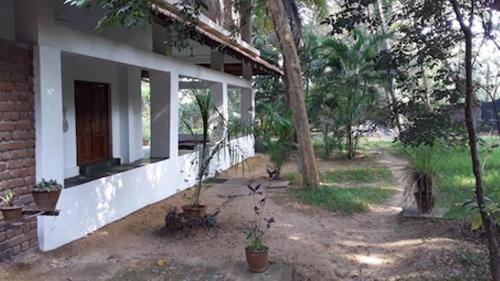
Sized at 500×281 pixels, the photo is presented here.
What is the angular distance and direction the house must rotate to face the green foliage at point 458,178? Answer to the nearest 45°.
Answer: approximately 45° to its left

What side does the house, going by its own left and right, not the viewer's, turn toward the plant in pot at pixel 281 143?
left

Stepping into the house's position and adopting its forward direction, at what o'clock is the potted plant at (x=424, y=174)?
The potted plant is roughly at 11 o'clock from the house.

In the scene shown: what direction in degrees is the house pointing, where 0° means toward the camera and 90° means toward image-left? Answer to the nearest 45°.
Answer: approximately 315°
